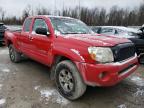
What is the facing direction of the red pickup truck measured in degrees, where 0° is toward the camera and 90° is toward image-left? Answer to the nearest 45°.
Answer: approximately 315°
